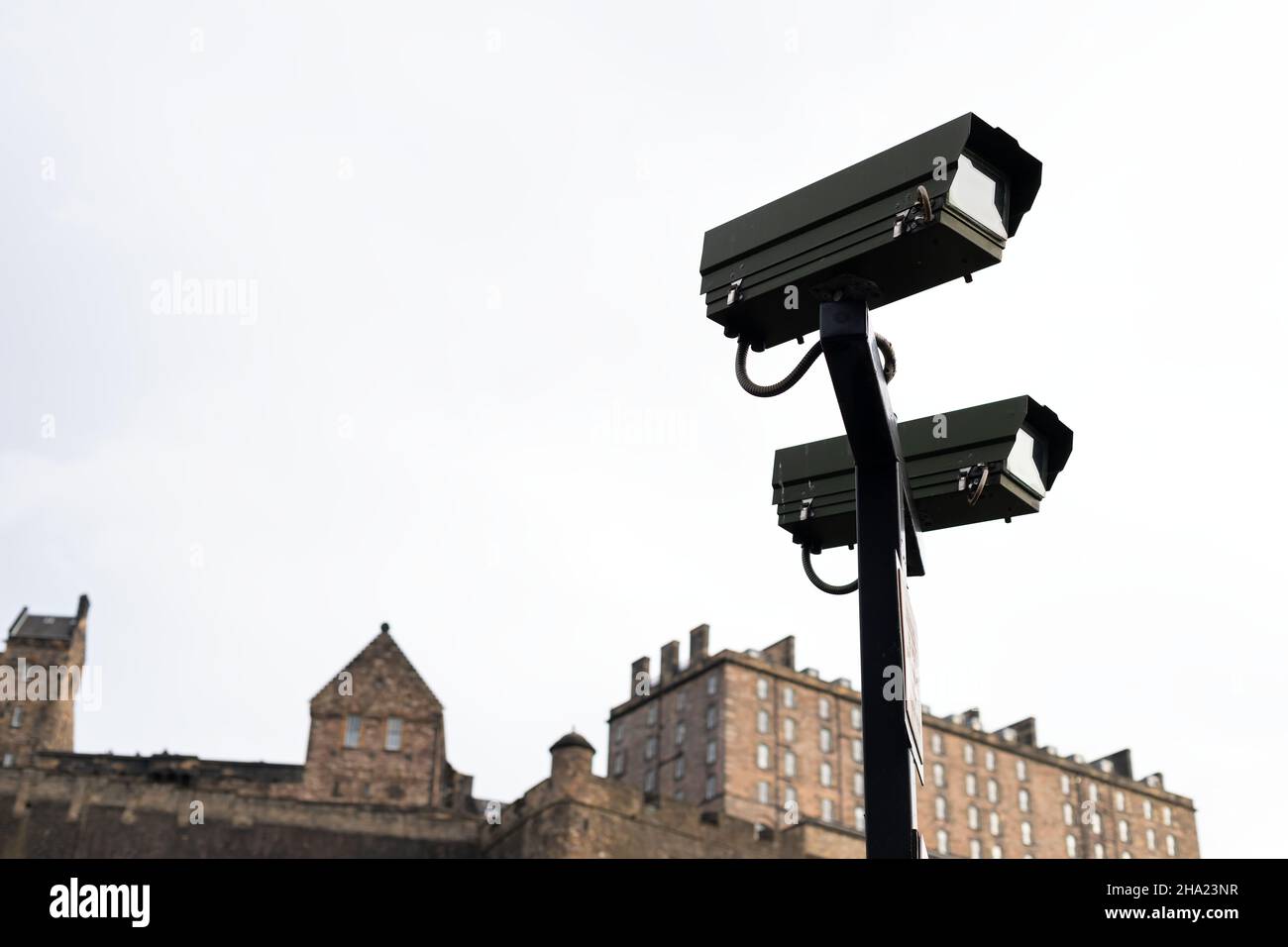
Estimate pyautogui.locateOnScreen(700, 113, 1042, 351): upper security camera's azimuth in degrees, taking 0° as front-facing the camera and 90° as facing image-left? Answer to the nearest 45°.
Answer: approximately 315°
